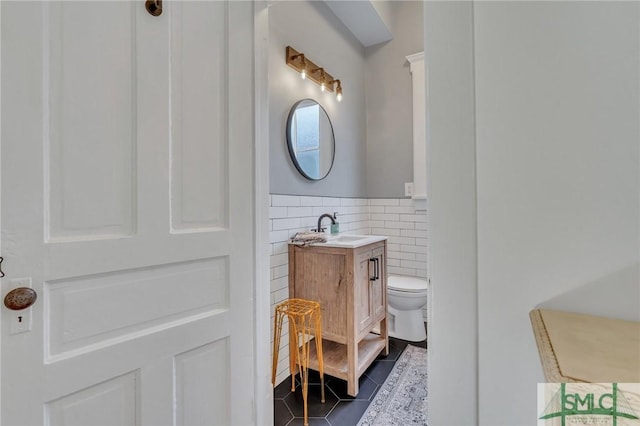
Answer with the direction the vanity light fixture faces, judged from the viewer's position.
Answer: facing the viewer and to the right of the viewer

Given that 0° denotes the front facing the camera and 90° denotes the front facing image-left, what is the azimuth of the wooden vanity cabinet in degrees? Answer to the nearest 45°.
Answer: approximately 315°

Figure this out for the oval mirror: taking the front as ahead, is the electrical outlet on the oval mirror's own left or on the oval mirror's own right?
on the oval mirror's own left

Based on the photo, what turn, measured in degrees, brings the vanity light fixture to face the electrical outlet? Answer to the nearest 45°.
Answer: approximately 90° to its left
